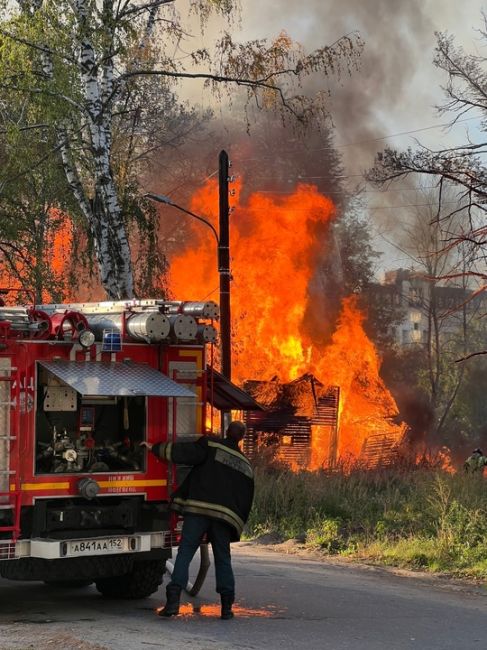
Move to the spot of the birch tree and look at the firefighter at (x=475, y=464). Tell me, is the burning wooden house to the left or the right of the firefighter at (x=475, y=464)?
left

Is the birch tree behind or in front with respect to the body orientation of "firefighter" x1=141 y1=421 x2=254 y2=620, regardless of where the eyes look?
in front

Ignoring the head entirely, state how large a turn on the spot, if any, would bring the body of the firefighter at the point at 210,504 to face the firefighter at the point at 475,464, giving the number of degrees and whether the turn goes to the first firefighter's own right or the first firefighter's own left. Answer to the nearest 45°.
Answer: approximately 90° to the first firefighter's own right

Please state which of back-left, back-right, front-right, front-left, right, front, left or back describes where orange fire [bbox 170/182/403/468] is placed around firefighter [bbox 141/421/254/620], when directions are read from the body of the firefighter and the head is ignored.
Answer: front-right

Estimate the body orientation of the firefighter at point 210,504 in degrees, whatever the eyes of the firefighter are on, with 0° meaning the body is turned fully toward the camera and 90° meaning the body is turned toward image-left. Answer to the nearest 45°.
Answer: approximately 135°
